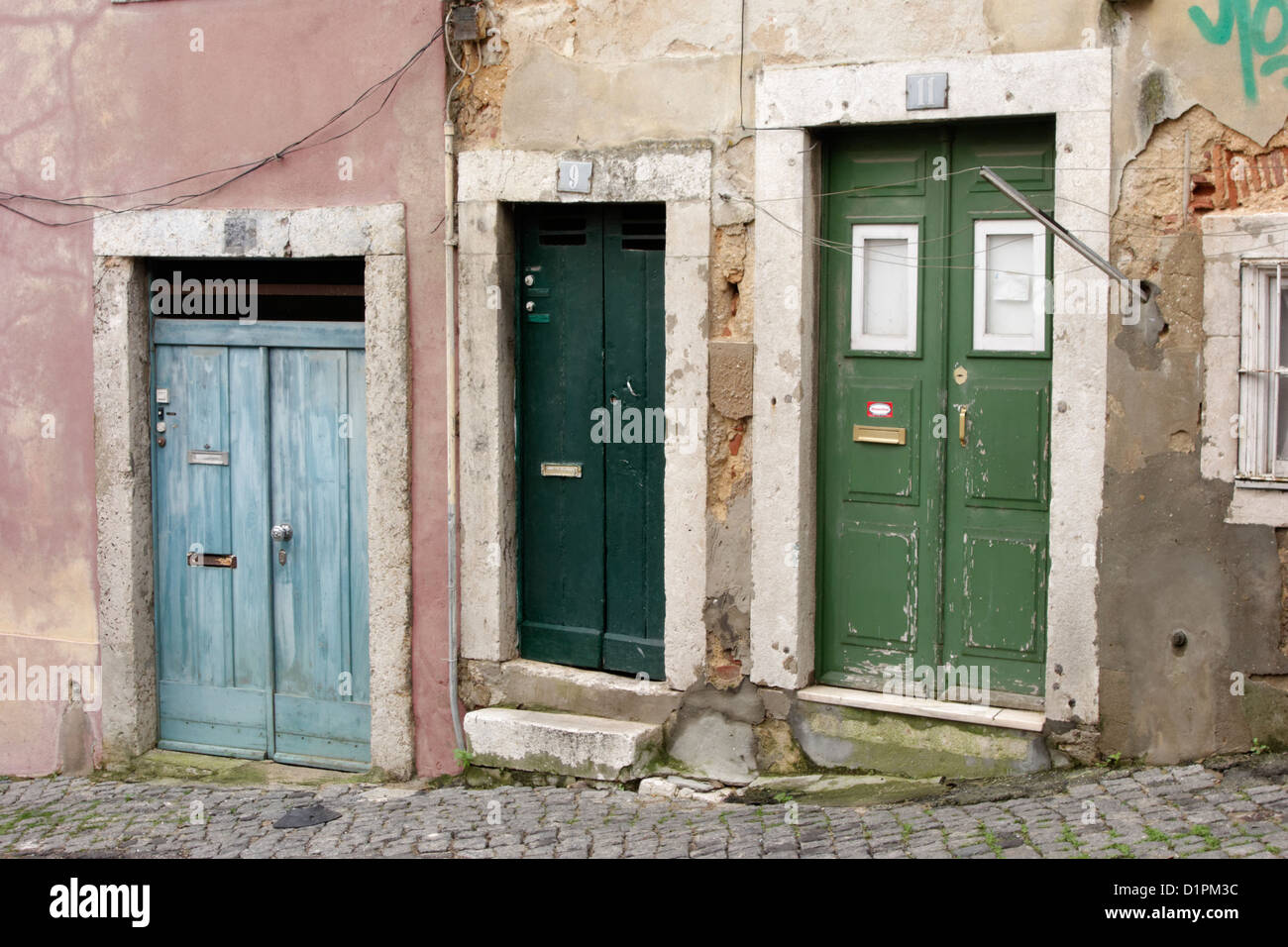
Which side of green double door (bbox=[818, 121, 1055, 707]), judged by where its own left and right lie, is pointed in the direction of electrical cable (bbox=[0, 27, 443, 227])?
right

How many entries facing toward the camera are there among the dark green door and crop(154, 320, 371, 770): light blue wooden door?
2

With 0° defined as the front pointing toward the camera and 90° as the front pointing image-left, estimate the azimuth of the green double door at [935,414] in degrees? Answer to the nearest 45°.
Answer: approximately 0°

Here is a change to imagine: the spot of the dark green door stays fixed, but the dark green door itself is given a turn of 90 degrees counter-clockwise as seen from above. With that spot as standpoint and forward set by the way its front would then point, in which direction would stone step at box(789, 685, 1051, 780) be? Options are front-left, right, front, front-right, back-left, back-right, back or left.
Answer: front-right

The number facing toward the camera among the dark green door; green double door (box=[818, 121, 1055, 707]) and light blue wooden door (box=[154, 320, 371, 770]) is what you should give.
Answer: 3

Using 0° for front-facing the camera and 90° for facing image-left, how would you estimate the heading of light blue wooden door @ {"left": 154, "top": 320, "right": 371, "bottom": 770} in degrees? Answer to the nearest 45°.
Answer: approximately 0°

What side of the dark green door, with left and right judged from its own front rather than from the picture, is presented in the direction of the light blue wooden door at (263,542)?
right

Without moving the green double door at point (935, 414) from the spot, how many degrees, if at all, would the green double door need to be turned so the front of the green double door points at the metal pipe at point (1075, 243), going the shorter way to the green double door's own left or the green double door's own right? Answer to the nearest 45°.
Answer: approximately 45° to the green double door's own left

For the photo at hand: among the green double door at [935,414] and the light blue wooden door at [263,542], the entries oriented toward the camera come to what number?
2
